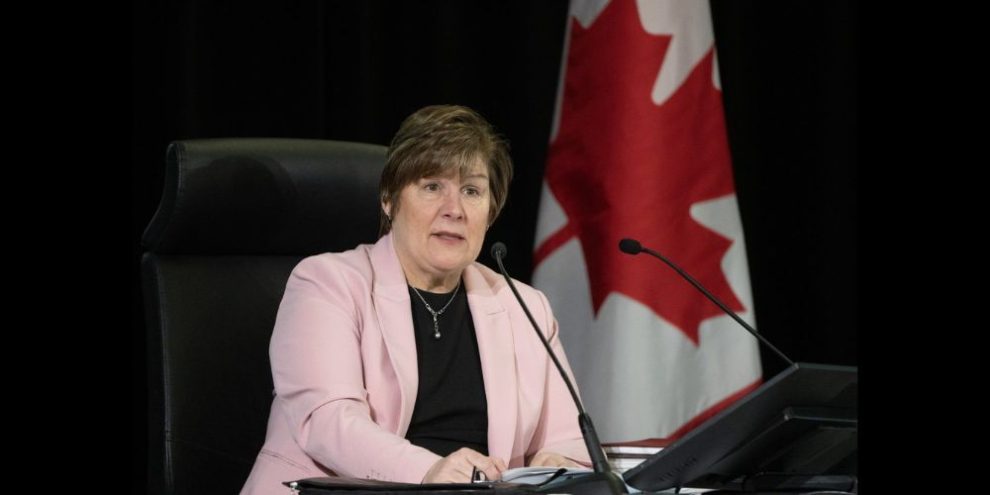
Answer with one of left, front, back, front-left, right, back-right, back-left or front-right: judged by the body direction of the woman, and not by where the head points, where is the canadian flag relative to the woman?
left

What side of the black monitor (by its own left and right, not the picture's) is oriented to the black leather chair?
front

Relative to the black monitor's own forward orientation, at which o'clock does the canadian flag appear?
The canadian flag is roughly at 1 o'clock from the black monitor.

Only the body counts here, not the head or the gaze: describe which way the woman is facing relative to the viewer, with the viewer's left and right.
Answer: facing the viewer and to the right of the viewer

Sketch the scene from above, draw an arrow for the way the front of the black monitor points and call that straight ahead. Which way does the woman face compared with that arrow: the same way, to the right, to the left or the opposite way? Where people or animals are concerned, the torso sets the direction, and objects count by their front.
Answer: the opposite way

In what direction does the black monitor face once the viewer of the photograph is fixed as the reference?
facing away from the viewer and to the left of the viewer

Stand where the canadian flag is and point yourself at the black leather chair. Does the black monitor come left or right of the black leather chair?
left

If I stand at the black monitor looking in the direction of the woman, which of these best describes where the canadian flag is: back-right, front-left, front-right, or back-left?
front-right
